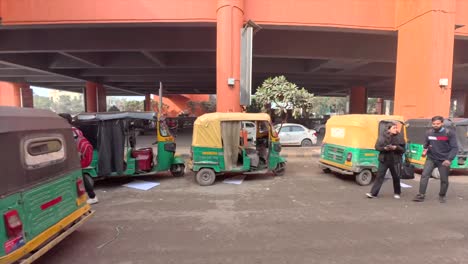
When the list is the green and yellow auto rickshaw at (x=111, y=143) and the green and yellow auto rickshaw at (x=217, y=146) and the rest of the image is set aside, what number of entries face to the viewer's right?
2

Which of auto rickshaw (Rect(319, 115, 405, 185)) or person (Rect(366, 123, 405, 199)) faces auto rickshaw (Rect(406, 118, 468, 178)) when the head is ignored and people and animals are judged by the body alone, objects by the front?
auto rickshaw (Rect(319, 115, 405, 185))

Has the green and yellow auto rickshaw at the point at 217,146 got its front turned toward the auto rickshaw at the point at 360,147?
yes

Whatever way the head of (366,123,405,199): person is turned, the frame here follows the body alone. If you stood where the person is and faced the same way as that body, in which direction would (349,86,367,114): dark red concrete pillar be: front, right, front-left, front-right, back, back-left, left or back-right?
back

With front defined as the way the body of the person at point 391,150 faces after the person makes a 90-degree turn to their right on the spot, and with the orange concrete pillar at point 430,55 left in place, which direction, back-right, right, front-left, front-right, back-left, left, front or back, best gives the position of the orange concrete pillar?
right

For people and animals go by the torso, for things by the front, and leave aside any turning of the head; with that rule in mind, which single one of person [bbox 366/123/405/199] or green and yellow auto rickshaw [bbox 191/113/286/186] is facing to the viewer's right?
the green and yellow auto rickshaw

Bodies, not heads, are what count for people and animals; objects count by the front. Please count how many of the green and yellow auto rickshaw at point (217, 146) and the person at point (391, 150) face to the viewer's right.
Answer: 1

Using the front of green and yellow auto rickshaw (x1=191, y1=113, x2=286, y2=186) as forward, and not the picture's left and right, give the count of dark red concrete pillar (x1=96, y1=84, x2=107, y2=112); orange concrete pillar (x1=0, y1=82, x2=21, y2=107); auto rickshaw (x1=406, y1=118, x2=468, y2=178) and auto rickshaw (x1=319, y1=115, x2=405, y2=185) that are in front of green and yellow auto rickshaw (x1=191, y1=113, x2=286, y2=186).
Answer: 2

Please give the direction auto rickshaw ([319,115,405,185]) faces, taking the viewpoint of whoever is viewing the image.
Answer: facing away from the viewer and to the right of the viewer

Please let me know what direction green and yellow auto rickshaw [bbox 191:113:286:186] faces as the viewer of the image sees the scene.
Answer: facing to the right of the viewer

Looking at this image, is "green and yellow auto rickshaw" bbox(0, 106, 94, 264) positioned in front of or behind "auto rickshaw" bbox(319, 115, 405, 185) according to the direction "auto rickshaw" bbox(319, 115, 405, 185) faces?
behind

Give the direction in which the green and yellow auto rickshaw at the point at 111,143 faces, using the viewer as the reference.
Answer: facing to the right of the viewer
